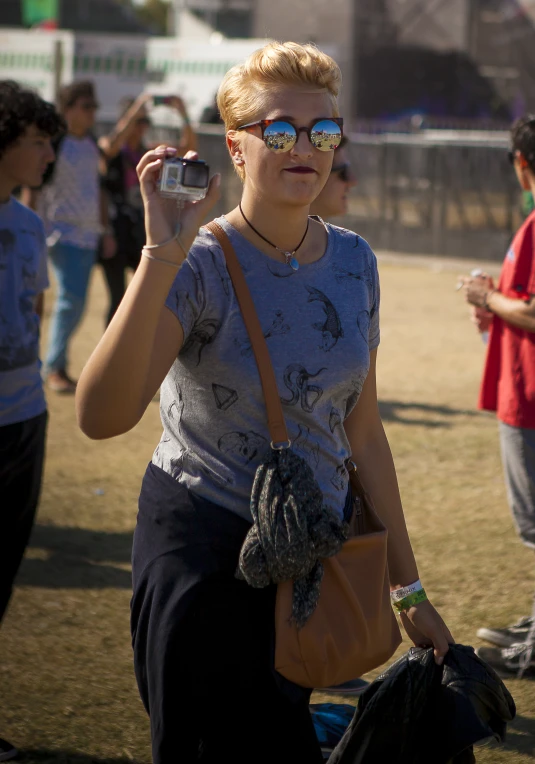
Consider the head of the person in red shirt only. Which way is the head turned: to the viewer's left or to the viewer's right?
to the viewer's left

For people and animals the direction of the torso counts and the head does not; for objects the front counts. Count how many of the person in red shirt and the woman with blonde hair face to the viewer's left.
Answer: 1

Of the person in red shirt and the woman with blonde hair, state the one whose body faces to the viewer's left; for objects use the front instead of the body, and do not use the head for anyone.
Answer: the person in red shirt

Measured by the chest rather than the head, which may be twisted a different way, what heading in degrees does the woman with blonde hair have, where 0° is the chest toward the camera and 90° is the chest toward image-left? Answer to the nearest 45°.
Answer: approximately 315°

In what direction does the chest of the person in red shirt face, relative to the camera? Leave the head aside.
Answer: to the viewer's left

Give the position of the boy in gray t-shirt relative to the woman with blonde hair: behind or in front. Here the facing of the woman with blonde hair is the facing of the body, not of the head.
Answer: behind

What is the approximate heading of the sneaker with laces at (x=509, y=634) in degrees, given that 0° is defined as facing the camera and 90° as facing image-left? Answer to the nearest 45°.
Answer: approximately 90°

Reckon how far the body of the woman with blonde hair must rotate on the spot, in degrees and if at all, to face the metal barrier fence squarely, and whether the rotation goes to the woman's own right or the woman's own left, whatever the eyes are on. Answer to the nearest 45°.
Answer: approximately 135° to the woman's own left

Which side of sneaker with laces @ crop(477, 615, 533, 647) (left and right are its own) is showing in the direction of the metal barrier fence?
right

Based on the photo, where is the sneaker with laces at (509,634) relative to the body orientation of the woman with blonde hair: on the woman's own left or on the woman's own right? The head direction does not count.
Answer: on the woman's own left

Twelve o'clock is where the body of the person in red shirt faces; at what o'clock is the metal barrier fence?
The metal barrier fence is roughly at 3 o'clock from the person in red shirt.

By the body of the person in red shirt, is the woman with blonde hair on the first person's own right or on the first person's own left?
on the first person's own left
